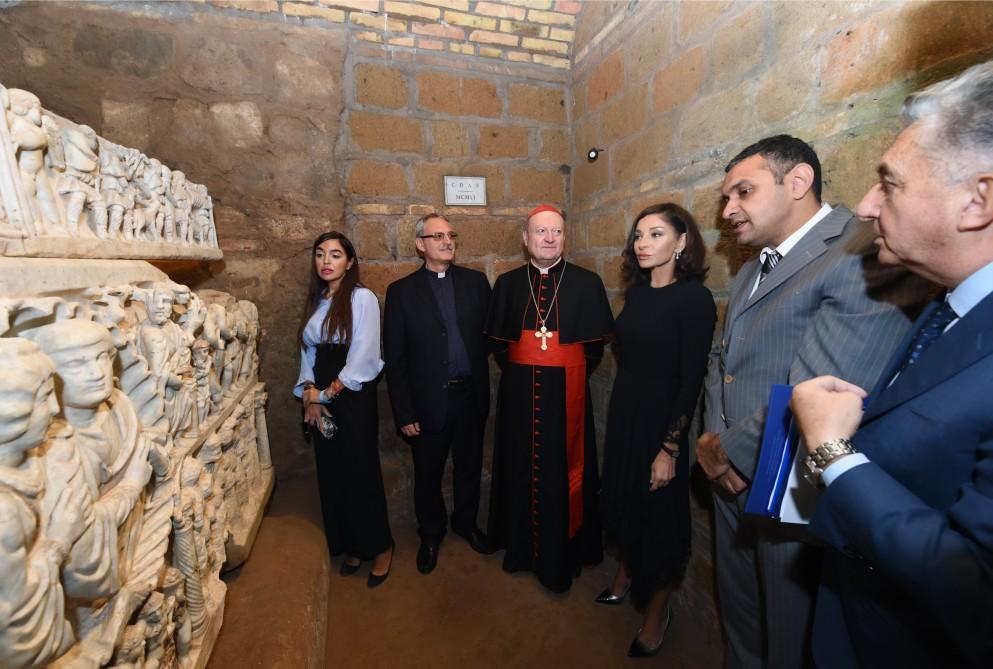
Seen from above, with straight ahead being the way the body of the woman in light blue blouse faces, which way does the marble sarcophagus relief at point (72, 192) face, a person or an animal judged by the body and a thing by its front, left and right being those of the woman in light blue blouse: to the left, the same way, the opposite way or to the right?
to the left

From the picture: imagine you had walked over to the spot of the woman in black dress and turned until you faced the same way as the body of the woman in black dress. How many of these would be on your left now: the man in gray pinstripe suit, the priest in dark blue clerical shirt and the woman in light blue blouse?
1

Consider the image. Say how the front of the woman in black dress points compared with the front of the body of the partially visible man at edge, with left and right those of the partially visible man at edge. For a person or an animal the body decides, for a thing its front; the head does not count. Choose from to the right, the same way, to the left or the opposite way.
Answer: to the left

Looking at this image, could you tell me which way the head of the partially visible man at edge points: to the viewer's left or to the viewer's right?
to the viewer's left

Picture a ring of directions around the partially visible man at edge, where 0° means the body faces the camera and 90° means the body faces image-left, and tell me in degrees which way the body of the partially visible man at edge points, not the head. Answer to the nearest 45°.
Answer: approximately 90°

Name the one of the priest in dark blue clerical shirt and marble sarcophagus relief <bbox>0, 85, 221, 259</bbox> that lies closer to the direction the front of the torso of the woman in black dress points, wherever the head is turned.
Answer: the marble sarcophagus relief

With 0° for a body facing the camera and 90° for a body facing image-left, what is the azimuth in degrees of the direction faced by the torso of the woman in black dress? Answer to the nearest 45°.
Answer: approximately 45°

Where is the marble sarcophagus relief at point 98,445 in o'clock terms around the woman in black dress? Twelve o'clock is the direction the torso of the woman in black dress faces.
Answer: The marble sarcophagus relief is roughly at 12 o'clock from the woman in black dress.

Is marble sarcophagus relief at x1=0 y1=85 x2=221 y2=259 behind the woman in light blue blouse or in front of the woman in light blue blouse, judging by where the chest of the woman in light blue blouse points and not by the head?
in front

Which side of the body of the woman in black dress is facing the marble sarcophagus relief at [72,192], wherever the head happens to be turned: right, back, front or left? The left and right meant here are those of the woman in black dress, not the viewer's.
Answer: front

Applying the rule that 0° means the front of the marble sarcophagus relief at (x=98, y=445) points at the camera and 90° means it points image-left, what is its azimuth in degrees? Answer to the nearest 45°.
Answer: approximately 315°

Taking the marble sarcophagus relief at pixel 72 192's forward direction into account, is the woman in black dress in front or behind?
in front
